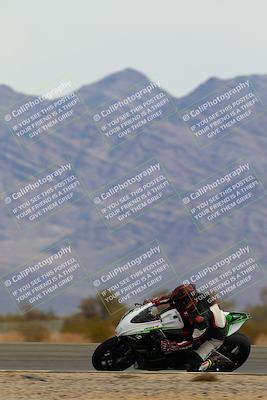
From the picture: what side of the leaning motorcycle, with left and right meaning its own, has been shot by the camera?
left

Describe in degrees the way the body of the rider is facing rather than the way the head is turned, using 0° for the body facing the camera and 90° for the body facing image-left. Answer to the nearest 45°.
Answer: approximately 90°
